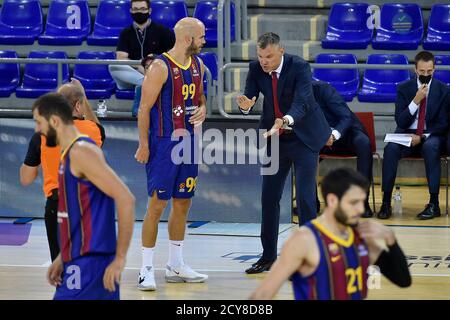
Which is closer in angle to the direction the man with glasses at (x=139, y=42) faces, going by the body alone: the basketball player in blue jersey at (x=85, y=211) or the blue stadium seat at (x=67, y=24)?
the basketball player in blue jersey

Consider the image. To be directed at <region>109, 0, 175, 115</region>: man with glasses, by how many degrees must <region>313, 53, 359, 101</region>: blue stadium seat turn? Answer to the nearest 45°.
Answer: approximately 45° to its right

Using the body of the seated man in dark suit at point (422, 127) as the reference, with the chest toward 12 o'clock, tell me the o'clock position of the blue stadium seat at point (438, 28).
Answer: The blue stadium seat is roughly at 6 o'clock from the seated man in dark suit.

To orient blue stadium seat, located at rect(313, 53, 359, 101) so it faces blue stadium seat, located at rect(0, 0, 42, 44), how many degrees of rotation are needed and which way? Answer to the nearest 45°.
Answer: approximately 90° to its right

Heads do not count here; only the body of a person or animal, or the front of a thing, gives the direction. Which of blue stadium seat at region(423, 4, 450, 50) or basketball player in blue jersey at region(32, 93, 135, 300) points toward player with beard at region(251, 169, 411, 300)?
the blue stadium seat

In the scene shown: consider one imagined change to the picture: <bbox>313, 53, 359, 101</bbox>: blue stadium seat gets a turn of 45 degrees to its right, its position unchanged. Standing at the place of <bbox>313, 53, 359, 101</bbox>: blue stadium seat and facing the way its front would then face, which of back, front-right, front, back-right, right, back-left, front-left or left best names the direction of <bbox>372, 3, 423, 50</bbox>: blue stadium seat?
back

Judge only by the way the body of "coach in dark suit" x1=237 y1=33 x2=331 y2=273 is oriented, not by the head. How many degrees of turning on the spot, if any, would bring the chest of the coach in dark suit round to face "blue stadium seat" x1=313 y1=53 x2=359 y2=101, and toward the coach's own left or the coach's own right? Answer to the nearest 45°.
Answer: approximately 135° to the coach's own right
